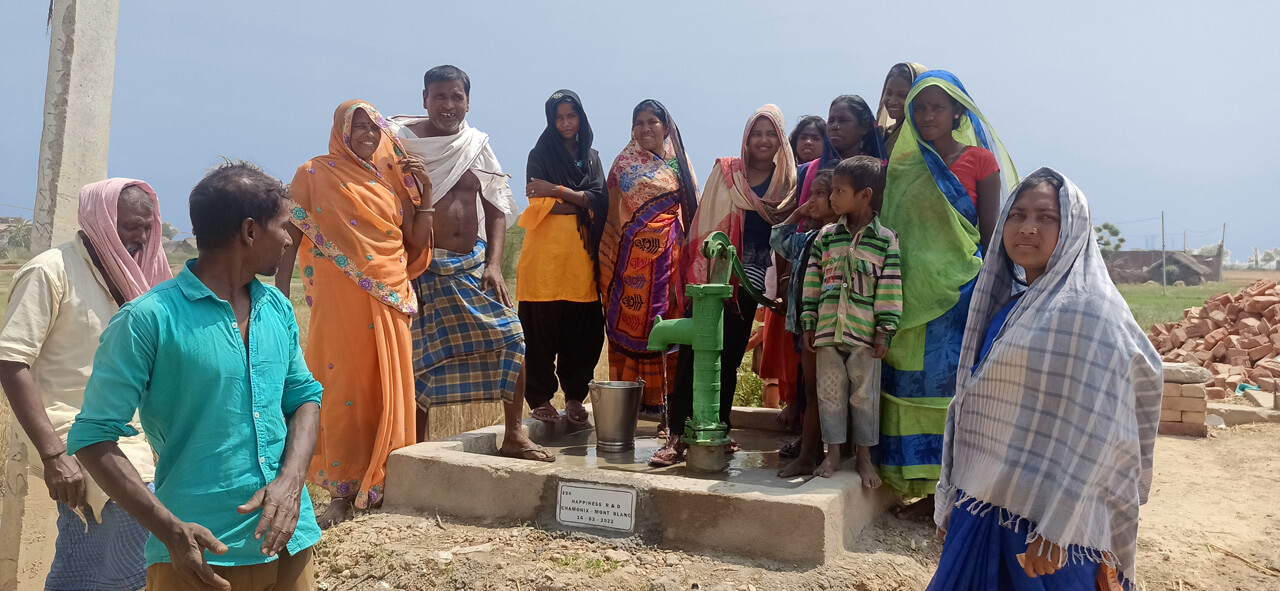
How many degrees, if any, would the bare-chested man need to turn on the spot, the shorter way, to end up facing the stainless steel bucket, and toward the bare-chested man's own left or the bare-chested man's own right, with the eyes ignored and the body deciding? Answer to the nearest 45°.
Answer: approximately 45° to the bare-chested man's own left

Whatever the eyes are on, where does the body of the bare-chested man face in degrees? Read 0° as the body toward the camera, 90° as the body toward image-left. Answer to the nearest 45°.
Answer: approximately 0°

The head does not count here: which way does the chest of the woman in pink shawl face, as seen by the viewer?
toward the camera

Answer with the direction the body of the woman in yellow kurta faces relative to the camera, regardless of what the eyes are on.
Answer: toward the camera

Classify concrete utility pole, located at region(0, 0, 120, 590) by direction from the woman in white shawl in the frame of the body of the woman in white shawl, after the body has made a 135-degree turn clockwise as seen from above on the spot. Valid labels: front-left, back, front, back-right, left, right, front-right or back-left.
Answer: left

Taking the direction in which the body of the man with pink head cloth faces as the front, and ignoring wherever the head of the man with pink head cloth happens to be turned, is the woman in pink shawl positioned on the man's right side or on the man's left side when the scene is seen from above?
on the man's left side

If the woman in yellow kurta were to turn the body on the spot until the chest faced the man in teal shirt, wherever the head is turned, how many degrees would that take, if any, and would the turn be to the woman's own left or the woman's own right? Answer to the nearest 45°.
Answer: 0° — they already face them

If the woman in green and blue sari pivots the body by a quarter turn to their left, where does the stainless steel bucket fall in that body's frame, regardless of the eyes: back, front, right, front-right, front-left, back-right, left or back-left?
back-right

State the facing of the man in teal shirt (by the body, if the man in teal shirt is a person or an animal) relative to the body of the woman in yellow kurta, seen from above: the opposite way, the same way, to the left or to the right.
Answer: to the left

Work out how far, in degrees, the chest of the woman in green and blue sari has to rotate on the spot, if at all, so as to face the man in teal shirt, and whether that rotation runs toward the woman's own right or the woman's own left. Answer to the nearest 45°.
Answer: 0° — they already face them

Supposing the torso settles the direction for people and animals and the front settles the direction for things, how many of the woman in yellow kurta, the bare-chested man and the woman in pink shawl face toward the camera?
3

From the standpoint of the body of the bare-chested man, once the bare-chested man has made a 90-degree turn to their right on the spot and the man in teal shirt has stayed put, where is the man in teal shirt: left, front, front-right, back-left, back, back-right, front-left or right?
left

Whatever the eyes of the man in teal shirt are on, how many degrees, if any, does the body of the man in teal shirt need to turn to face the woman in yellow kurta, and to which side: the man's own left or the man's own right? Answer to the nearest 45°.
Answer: approximately 90° to the man's own left

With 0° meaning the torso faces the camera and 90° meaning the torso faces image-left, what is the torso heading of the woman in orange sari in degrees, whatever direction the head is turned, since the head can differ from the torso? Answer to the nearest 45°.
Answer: approximately 315°

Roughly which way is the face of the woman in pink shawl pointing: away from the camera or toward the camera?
toward the camera

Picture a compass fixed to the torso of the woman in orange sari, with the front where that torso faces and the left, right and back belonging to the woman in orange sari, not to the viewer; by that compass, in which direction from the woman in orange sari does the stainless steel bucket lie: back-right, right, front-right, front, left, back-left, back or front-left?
front-left
